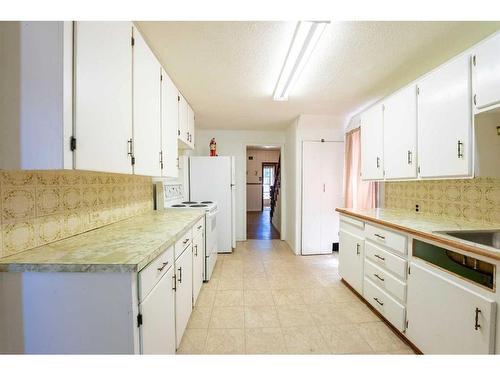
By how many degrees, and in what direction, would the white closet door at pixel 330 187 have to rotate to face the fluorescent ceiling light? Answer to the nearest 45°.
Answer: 0° — it already faces it

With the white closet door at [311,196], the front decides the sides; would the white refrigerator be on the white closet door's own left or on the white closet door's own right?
on the white closet door's own right

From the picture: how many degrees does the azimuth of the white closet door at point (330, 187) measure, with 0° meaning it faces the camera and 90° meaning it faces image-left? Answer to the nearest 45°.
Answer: approximately 0°
